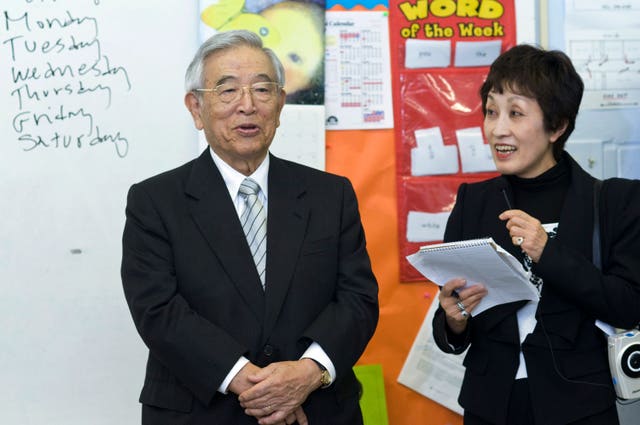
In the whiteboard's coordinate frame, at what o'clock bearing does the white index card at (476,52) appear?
The white index card is roughly at 9 o'clock from the whiteboard.

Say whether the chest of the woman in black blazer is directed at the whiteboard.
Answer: no

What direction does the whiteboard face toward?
toward the camera

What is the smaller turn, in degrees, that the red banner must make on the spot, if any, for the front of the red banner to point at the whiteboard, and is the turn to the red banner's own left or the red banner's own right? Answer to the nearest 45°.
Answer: approximately 45° to the red banner's own right

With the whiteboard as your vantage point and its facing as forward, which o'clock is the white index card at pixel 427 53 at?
The white index card is roughly at 9 o'clock from the whiteboard.

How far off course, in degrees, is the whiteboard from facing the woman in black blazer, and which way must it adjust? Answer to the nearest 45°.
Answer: approximately 45° to its left

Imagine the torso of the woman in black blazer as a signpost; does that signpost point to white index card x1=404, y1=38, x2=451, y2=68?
no

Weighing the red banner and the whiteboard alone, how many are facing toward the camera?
2

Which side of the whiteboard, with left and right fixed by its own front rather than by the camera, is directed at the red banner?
left

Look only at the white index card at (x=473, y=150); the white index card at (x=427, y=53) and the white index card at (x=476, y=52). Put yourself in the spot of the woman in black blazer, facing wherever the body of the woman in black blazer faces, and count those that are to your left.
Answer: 0

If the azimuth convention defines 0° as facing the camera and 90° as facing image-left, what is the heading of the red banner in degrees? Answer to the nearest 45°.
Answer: approximately 0°

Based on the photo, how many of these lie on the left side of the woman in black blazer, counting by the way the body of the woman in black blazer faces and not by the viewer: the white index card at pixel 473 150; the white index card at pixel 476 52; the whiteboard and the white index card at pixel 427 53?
0

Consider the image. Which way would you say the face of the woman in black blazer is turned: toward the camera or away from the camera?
toward the camera

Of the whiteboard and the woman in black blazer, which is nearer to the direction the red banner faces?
the woman in black blazer

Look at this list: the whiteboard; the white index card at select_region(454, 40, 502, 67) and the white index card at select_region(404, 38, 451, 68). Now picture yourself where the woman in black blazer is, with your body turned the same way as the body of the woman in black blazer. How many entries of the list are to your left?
0
